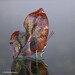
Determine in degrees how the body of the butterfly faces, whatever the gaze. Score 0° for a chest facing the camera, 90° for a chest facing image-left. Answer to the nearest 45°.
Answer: approximately 270°
